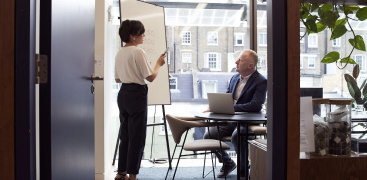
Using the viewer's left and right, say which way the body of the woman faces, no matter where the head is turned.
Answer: facing away from the viewer and to the right of the viewer

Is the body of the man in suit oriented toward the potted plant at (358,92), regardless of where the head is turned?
no

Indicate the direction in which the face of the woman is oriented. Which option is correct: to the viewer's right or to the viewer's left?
to the viewer's right

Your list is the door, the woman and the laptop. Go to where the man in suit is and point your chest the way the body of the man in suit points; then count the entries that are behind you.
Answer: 0

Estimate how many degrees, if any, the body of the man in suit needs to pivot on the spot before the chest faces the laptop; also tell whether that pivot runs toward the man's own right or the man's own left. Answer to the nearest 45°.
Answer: approximately 45° to the man's own left

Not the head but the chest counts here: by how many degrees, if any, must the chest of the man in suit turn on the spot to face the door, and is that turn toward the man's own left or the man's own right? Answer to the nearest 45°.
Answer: approximately 45° to the man's own left

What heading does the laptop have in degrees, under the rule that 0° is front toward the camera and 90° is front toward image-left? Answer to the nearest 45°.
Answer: approximately 225°

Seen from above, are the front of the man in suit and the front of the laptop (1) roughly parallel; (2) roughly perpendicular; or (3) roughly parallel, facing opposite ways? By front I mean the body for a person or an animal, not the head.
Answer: roughly parallel, facing opposite ways

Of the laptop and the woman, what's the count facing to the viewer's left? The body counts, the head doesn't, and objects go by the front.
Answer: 0

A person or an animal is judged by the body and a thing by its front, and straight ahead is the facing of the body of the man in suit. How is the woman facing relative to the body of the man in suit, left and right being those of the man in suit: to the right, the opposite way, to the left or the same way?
the opposite way

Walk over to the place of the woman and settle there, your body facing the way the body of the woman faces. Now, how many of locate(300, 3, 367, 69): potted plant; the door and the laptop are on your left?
0

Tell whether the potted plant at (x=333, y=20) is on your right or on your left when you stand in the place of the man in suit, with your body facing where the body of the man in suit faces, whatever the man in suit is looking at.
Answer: on your left
